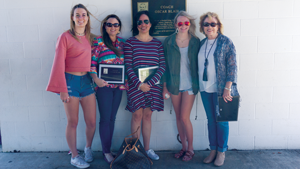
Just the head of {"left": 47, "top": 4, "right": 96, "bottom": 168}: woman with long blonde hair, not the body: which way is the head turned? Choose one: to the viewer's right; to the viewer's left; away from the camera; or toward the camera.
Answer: toward the camera

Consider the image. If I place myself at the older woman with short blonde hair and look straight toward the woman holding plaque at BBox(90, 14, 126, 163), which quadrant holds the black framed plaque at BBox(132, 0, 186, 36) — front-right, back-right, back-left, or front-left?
front-right

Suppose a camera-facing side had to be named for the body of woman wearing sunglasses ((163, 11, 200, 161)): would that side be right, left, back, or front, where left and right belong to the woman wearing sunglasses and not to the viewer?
front

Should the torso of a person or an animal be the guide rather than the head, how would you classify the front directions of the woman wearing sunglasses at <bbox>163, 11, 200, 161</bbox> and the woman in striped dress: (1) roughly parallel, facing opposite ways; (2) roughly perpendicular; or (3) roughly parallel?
roughly parallel

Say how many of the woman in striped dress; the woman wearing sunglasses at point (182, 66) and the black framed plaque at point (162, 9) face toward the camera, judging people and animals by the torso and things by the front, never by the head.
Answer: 3

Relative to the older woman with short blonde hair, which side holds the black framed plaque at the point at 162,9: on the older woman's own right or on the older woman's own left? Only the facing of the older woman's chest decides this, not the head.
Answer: on the older woman's own right

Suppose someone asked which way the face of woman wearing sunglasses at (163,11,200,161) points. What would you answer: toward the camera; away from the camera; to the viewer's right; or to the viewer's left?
toward the camera

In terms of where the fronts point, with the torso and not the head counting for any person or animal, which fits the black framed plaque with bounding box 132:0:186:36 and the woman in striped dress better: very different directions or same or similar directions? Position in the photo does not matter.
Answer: same or similar directions

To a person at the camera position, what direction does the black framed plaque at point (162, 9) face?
facing the viewer

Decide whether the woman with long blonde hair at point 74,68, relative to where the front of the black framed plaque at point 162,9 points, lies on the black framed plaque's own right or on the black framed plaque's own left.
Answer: on the black framed plaque's own right
